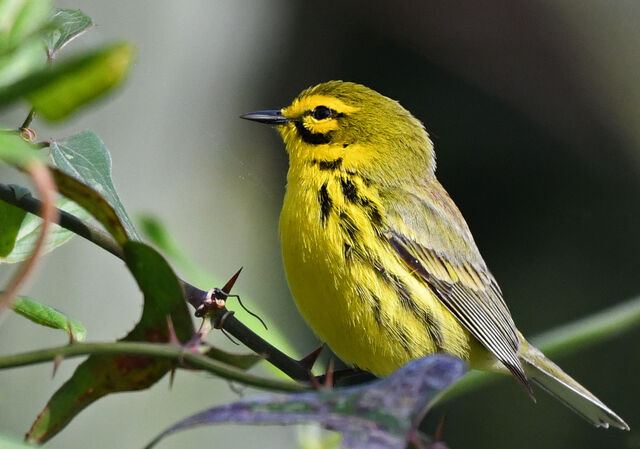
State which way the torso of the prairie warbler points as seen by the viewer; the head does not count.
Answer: to the viewer's left
